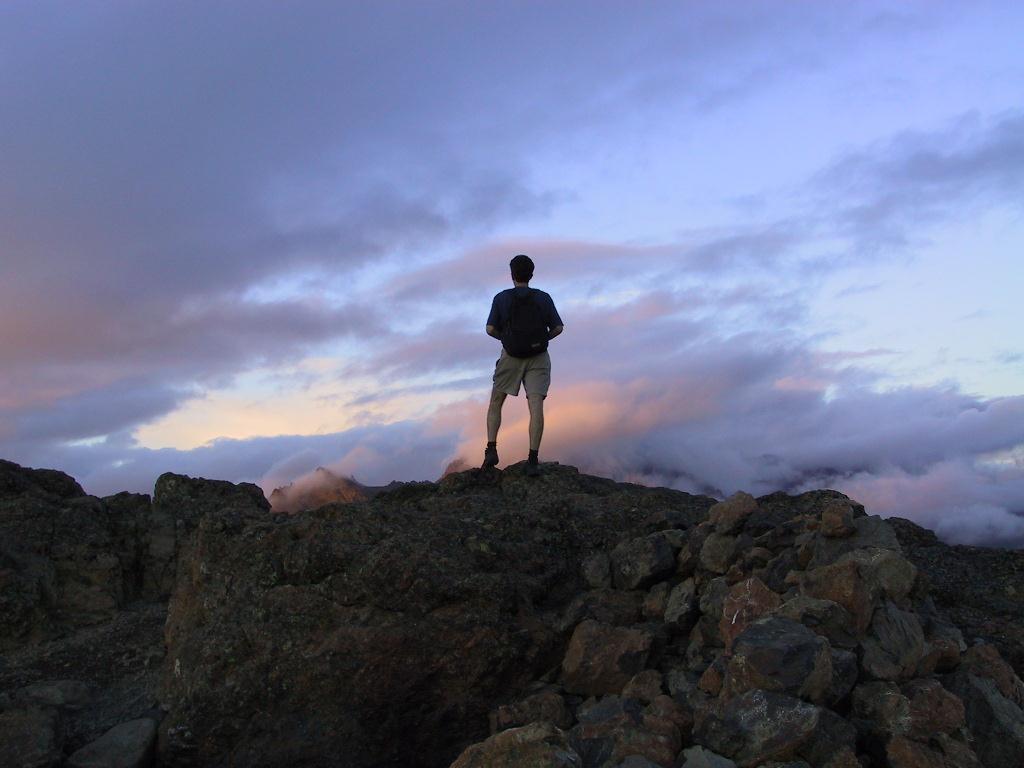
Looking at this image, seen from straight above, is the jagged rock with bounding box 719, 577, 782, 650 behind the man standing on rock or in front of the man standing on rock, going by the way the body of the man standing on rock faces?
behind

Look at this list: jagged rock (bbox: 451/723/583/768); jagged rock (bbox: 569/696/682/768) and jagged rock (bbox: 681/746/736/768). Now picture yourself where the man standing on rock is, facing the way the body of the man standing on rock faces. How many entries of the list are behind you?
3

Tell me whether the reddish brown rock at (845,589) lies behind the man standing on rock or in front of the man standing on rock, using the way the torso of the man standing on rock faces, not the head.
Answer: behind

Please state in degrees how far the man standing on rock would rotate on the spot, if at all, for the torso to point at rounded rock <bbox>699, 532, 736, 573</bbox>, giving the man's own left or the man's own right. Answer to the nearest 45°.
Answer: approximately 135° to the man's own right

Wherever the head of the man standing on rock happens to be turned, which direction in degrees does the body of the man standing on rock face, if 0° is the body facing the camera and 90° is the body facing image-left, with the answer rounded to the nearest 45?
approximately 180°

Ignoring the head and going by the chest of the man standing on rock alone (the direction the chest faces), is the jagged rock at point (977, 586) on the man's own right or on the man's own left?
on the man's own right

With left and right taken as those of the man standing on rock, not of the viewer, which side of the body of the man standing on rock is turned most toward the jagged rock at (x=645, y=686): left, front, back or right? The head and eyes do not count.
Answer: back

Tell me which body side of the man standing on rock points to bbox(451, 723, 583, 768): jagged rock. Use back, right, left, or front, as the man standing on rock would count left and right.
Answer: back

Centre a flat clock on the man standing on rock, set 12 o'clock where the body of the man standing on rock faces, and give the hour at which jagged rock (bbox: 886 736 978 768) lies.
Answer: The jagged rock is roughly at 5 o'clock from the man standing on rock.

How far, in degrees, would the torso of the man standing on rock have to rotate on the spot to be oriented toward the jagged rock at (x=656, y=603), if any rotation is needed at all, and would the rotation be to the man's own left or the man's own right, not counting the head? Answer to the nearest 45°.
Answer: approximately 180°

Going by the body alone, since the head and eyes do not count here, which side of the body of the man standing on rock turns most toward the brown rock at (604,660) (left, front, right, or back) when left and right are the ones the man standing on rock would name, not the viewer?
back

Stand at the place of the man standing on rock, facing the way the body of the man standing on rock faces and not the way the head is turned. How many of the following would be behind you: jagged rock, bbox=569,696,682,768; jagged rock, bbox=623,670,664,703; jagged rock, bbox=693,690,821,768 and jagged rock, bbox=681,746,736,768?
4

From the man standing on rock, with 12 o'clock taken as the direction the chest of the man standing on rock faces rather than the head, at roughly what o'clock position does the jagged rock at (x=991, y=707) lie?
The jagged rock is roughly at 5 o'clock from the man standing on rock.

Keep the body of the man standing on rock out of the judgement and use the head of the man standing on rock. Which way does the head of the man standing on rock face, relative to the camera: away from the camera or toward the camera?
away from the camera
